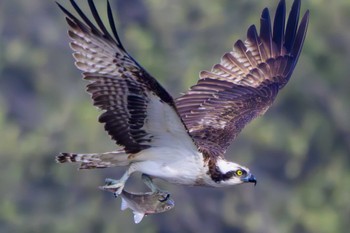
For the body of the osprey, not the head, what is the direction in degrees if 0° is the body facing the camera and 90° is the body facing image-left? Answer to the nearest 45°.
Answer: approximately 270°
